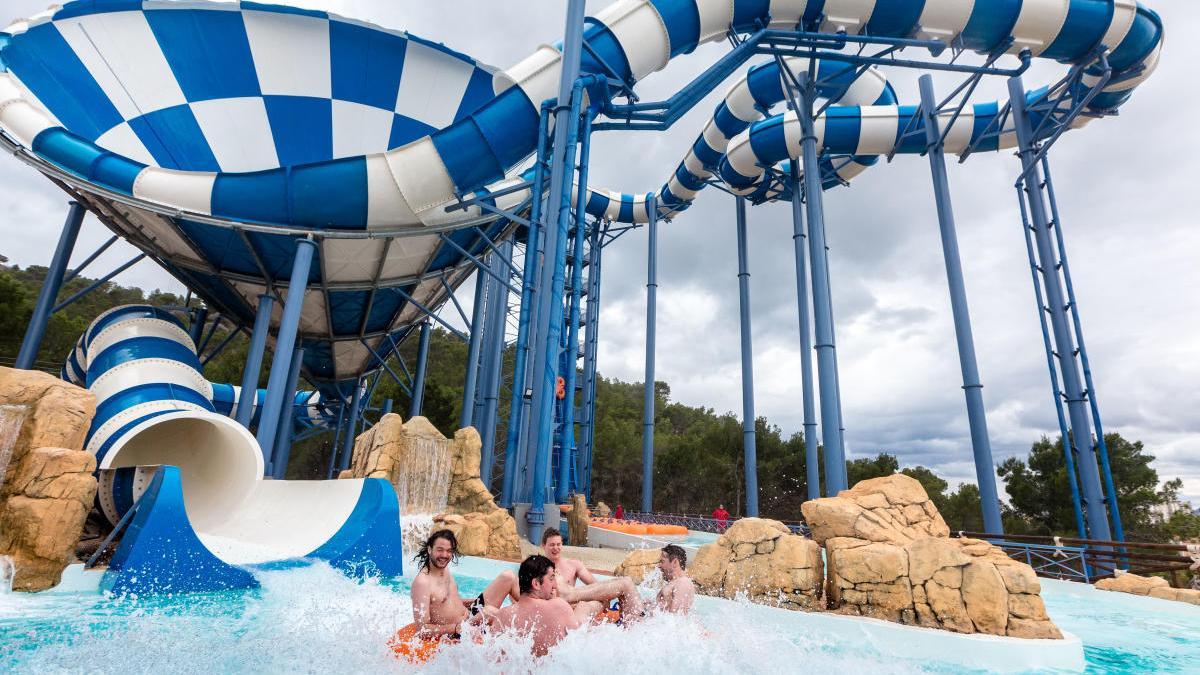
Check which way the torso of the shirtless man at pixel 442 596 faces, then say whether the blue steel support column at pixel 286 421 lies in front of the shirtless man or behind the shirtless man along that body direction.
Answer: behind

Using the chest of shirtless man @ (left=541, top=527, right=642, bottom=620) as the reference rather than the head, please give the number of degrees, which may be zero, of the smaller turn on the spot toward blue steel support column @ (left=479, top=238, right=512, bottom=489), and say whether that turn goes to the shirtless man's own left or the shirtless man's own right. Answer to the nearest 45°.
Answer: approximately 135° to the shirtless man's own left

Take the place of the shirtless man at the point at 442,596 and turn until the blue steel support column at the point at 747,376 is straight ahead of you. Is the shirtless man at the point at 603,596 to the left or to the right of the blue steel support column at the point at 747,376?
right

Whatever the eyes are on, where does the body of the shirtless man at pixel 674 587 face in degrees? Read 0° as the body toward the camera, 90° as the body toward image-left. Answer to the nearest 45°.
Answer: approximately 90°

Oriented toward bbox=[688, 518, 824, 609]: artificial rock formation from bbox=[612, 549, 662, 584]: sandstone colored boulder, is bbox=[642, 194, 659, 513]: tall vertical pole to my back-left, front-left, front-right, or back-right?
back-left

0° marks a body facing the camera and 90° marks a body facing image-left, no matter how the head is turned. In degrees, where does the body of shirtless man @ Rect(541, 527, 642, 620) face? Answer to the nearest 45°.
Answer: approximately 315°

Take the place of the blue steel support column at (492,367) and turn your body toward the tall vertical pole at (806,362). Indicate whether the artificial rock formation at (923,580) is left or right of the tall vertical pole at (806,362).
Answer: right

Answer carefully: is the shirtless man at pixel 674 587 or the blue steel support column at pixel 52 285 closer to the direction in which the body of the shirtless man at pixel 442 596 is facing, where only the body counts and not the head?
the shirtless man

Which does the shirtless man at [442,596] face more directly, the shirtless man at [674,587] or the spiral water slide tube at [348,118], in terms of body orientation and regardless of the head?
the shirtless man

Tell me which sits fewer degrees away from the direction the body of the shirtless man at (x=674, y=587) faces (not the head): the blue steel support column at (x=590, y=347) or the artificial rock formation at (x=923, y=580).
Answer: the blue steel support column
